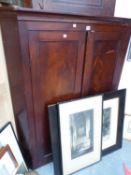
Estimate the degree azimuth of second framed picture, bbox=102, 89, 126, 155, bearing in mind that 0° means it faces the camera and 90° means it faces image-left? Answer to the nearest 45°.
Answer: approximately 315°

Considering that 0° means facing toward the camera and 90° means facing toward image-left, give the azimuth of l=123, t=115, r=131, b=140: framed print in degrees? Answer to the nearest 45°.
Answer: approximately 0°

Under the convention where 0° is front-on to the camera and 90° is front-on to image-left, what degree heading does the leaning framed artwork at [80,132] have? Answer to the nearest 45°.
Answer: approximately 315°

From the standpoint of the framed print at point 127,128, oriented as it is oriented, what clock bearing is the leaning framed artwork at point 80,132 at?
The leaning framed artwork is roughly at 1 o'clock from the framed print.

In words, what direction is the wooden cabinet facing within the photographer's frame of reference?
facing the viewer and to the right of the viewer

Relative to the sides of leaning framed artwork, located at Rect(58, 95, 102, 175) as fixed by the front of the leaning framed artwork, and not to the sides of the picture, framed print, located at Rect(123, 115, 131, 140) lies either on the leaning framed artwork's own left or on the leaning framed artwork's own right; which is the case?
on the leaning framed artwork's own left

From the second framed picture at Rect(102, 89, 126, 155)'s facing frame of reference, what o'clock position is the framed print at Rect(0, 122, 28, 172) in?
The framed print is roughly at 3 o'clock from the second framed picture.

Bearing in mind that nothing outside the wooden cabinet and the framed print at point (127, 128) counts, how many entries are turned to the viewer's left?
0
